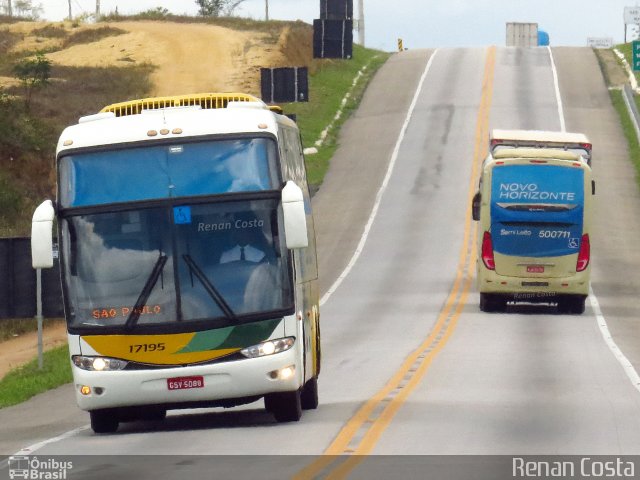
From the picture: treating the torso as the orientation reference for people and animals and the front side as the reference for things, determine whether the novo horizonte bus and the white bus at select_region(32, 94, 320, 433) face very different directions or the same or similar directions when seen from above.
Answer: very different directions

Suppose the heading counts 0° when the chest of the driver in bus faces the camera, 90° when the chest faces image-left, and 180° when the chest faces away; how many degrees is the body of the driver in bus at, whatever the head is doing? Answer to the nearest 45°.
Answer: approximately 0°

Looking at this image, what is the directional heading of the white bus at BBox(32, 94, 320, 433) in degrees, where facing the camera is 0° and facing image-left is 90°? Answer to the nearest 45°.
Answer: approximately 0°

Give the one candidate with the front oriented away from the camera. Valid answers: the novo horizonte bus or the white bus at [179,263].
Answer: the novo horizonte bus

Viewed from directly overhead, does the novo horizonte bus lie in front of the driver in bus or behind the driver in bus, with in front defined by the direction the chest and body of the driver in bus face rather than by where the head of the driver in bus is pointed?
behind

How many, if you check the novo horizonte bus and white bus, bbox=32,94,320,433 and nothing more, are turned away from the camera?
1

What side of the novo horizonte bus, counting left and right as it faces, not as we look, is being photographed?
back

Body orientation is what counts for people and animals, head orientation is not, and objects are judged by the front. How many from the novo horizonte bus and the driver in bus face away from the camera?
1

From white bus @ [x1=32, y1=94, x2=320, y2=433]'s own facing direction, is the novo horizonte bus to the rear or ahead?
to the rear

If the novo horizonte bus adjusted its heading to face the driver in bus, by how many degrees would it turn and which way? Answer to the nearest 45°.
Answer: approximately 180°

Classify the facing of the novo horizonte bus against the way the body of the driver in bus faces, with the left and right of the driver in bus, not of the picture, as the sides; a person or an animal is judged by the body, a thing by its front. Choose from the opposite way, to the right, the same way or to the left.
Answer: the opposite way
